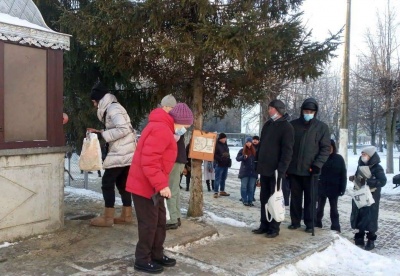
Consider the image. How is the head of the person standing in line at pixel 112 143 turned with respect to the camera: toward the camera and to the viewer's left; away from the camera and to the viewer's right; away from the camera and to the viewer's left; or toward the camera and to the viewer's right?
away from the camera and to the viewer's left

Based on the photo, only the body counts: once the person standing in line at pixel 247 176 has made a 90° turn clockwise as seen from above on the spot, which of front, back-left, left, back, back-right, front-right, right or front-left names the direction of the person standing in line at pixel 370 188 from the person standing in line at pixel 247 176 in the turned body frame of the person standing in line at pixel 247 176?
back-left

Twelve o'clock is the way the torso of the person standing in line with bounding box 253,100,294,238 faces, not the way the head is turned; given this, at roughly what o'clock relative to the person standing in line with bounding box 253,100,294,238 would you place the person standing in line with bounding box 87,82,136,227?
the person standing in line with bounding box 87,82,136,227 is roughly at 1 o'clock from the person standing in line with bounding box 253,100,294,238.

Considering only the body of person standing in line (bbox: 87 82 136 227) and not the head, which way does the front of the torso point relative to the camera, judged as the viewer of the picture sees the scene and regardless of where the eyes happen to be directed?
to the viewer's left

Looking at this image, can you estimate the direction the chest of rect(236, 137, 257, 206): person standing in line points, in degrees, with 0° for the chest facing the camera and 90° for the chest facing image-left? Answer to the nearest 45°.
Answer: approximately 0°

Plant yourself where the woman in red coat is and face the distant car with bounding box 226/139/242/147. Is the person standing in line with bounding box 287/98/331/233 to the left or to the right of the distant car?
right

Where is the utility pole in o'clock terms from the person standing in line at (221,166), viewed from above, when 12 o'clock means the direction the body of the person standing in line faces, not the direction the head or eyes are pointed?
The utility pole is roughly at 9 o'clock from the person standing in line.

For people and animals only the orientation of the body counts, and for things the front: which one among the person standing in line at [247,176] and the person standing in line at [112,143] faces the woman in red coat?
the person standing in line at [247,176]
